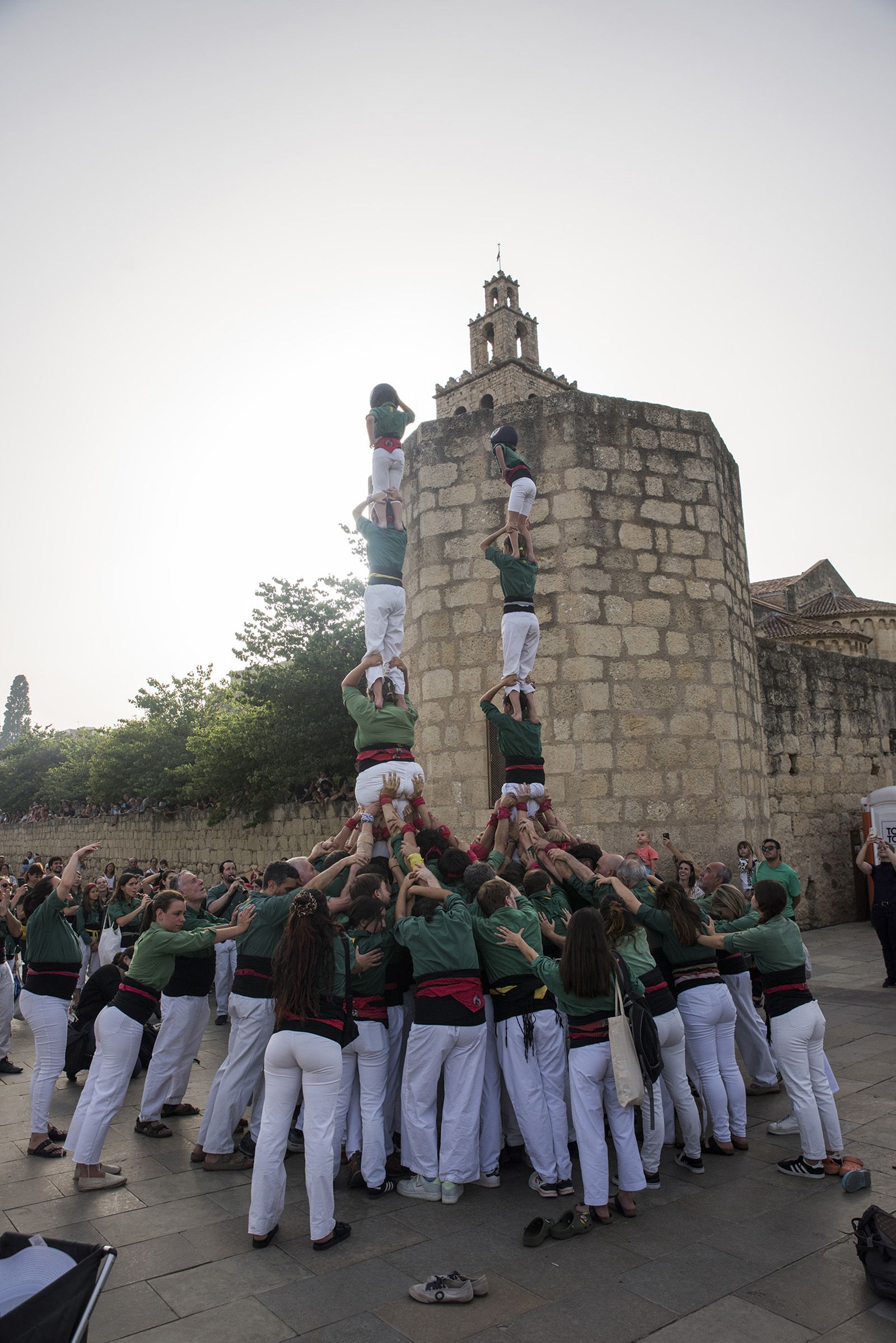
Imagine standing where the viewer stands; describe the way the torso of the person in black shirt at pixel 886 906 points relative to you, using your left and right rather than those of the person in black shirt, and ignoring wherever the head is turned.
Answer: facing the viewer and to the left of the viewer

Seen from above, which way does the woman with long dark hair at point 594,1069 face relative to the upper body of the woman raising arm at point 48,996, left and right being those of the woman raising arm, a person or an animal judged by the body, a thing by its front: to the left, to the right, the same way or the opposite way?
to the left

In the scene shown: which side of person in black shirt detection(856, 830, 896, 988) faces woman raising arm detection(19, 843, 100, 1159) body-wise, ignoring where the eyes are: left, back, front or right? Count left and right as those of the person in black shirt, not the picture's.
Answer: front

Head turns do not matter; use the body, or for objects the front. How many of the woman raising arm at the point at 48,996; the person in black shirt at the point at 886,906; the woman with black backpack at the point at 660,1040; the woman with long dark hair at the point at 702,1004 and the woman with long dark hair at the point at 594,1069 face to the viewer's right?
1

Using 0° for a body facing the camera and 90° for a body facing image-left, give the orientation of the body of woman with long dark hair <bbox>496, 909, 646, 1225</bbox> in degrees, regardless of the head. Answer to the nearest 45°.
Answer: approximately 135°

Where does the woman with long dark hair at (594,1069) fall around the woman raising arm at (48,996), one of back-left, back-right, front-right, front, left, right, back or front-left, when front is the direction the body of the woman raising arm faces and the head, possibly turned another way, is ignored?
front-right

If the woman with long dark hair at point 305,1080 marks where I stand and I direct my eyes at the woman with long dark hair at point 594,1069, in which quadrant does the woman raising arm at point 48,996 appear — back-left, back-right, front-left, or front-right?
back-left

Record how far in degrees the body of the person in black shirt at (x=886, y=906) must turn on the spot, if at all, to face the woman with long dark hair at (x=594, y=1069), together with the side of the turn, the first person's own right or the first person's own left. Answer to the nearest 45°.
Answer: approximately 45° to the first person's own left

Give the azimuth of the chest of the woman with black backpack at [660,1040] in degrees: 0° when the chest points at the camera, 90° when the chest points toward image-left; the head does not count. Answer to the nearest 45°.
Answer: approximately 135°

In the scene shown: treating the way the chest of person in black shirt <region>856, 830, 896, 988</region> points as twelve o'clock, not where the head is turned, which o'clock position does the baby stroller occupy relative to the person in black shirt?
The baby stroller is roughly at 11 o'clock from the person in black shirt.

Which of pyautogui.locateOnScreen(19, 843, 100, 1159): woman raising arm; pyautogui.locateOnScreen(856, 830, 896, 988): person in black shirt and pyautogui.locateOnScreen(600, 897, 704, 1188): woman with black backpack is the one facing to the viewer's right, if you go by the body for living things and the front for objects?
the woman raising arm
